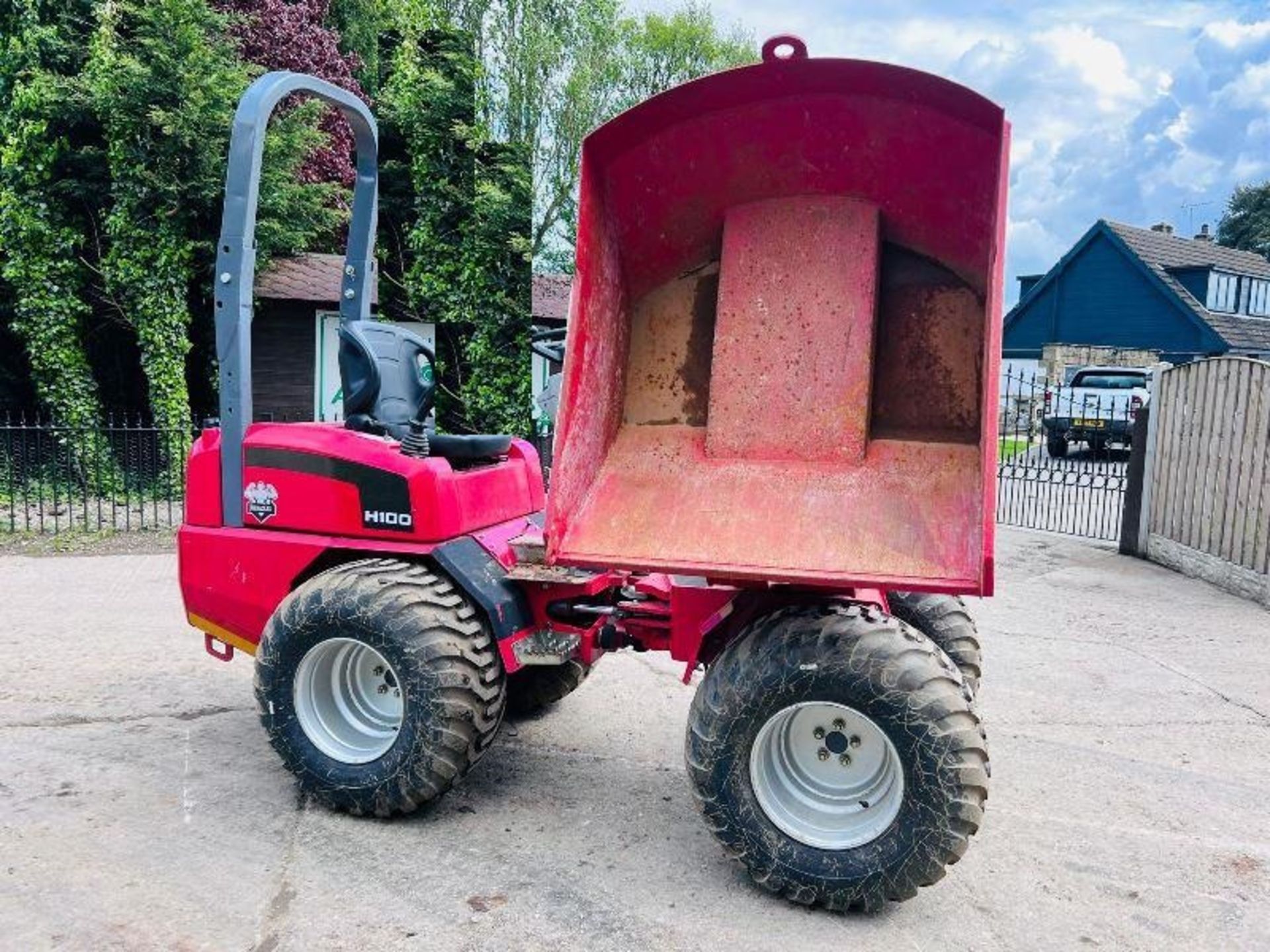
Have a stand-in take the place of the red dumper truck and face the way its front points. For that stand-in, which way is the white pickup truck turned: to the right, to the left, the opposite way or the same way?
to the left

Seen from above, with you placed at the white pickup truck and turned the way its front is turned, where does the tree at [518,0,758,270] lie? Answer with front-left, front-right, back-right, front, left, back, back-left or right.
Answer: back-left

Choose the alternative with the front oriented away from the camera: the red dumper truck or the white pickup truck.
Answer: the white pickup truck

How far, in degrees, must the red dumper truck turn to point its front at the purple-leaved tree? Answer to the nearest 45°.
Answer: approximately 180°

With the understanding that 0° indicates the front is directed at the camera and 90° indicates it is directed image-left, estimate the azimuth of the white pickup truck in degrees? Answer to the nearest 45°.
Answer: approximately 180°

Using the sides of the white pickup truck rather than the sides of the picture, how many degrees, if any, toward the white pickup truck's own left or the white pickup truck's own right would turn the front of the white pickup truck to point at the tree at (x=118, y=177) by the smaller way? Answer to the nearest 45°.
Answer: approximately 135° to the white pickup truck's own left

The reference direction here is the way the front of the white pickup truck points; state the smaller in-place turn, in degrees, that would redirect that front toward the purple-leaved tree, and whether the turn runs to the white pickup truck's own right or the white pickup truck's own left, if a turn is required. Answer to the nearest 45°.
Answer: approximately 135° to the white pickup truck's own left

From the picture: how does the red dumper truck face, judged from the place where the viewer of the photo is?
facing the viewer and to the right of the viewer

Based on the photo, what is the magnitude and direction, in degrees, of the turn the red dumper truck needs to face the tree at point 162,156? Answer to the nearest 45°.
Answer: approximately 180°

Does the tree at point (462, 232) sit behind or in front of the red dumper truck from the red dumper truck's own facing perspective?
behind

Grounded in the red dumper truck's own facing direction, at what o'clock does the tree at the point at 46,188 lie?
The tree is roughly at 6 o'clock from the red dumper truck.

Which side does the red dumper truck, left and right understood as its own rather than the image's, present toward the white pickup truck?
left
